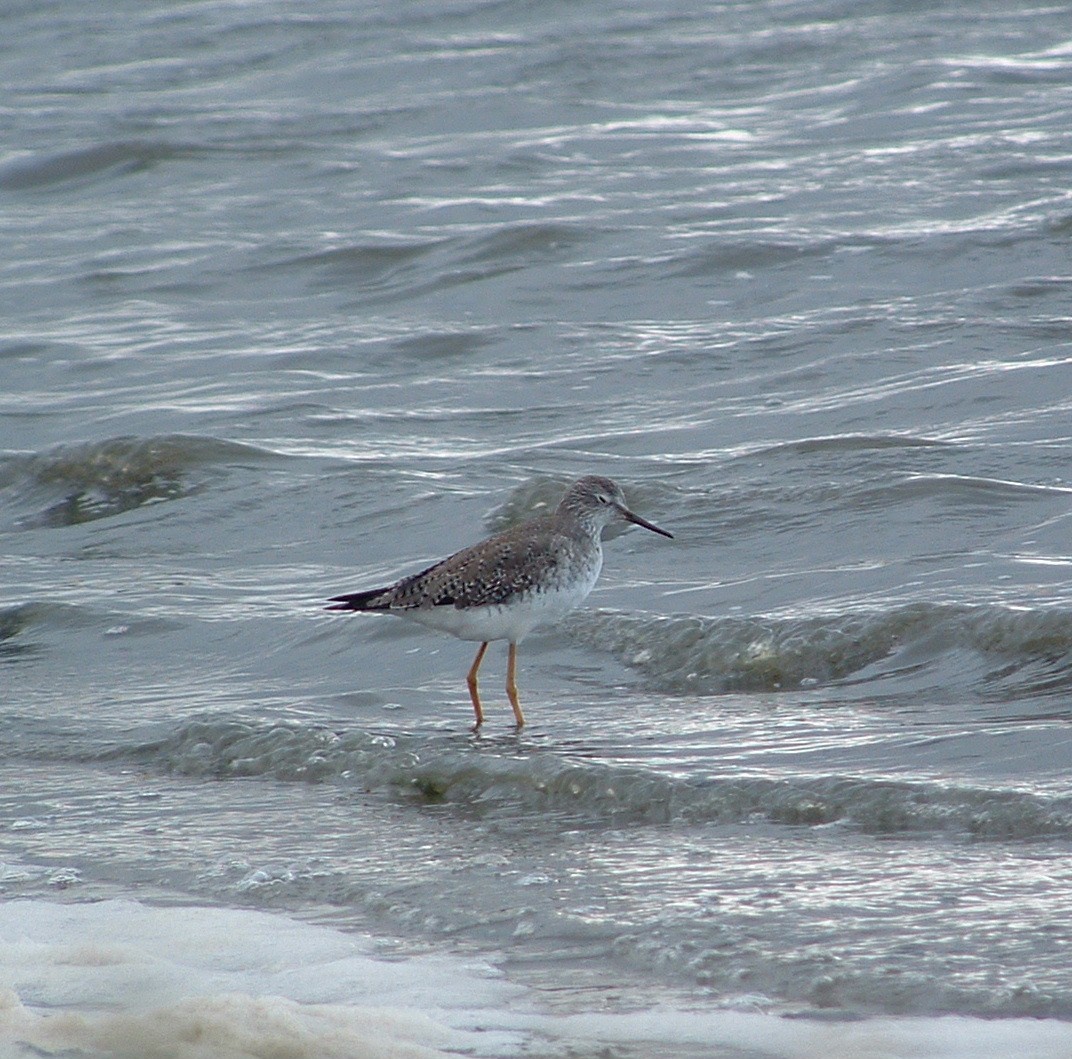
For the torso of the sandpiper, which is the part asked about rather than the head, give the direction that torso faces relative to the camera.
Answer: to the viewer's right
